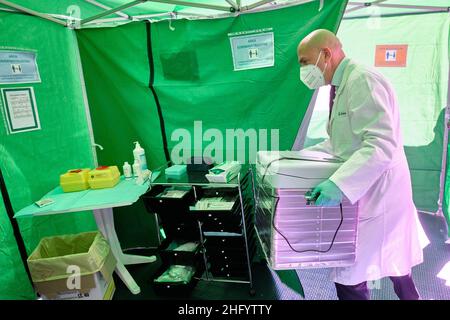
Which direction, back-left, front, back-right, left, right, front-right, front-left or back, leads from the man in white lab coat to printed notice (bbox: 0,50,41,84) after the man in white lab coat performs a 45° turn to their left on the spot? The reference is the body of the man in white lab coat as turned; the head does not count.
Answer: front-right

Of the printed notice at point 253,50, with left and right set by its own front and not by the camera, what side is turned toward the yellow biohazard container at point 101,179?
right

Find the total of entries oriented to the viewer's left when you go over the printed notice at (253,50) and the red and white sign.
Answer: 0

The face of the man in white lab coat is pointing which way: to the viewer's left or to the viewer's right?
to the viewer's left

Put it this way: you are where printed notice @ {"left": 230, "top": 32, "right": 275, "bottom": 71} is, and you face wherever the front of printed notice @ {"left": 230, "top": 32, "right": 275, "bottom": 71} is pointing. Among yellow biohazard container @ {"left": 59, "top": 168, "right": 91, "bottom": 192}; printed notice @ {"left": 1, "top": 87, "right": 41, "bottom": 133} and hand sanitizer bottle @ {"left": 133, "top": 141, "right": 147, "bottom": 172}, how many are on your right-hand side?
3

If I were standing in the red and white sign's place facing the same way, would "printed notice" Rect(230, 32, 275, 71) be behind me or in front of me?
in front

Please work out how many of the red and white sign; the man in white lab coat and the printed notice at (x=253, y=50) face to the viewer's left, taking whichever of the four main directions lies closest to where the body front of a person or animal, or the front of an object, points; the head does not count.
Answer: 1

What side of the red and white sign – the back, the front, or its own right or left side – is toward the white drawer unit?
front

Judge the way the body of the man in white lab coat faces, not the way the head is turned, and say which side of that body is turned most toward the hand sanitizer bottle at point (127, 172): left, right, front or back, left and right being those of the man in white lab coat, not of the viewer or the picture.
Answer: front

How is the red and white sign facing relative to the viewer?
toward the camera

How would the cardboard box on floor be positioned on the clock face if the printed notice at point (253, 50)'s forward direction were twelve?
The cardboard box on floor is roughly at 2 o'clock from the printed notice.

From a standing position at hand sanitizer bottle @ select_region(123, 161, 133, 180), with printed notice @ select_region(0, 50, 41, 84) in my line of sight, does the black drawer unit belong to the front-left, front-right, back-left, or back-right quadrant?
back-left

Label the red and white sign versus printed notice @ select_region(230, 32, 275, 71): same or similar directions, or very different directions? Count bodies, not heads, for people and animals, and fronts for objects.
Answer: same or similar directions

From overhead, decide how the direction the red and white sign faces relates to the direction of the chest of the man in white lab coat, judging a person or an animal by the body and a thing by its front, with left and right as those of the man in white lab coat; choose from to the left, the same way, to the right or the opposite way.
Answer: to the left

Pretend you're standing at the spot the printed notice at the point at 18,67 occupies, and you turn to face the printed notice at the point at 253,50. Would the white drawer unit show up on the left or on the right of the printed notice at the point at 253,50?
right

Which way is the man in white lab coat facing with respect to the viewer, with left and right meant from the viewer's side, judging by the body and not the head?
facing to the left of the viewer

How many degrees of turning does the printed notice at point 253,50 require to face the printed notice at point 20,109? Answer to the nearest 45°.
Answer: approximately 90° to its right

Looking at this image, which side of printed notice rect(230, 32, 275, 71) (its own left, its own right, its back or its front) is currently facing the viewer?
front

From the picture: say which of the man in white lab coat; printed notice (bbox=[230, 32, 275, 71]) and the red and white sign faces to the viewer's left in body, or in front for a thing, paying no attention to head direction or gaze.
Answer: the man in white lab coat
